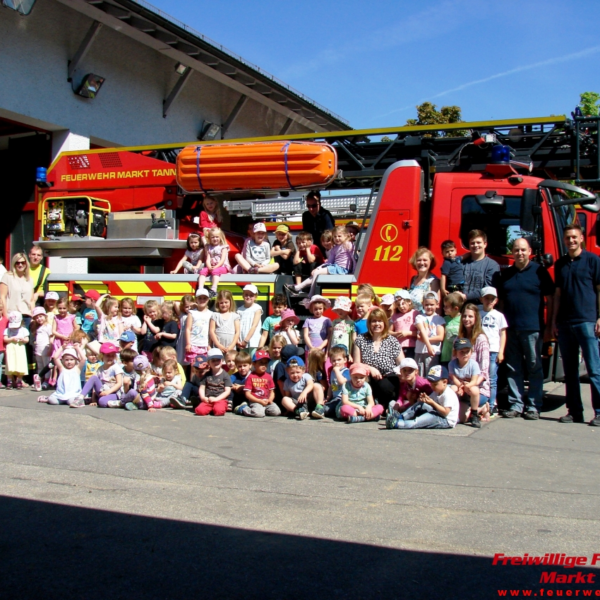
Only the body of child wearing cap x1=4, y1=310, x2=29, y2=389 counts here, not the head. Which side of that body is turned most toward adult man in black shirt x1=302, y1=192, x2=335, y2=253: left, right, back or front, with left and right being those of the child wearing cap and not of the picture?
left

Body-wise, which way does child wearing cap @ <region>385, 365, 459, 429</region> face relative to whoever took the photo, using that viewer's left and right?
facing to the left of the viewer

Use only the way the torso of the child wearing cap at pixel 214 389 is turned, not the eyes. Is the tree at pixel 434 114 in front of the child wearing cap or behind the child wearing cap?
behind

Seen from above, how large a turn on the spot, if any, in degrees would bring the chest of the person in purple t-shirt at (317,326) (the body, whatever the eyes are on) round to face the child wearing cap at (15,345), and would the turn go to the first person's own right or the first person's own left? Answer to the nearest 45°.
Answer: approximately 90° to the first person's own right

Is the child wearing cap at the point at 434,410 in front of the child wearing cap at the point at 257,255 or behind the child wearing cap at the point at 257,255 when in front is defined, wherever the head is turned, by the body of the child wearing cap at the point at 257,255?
in front

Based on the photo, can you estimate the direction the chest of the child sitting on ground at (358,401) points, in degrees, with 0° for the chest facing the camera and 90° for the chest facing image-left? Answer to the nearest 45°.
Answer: approximately 0°

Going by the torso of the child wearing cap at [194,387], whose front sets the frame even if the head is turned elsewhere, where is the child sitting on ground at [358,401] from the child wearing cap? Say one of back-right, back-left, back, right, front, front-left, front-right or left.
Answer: left
